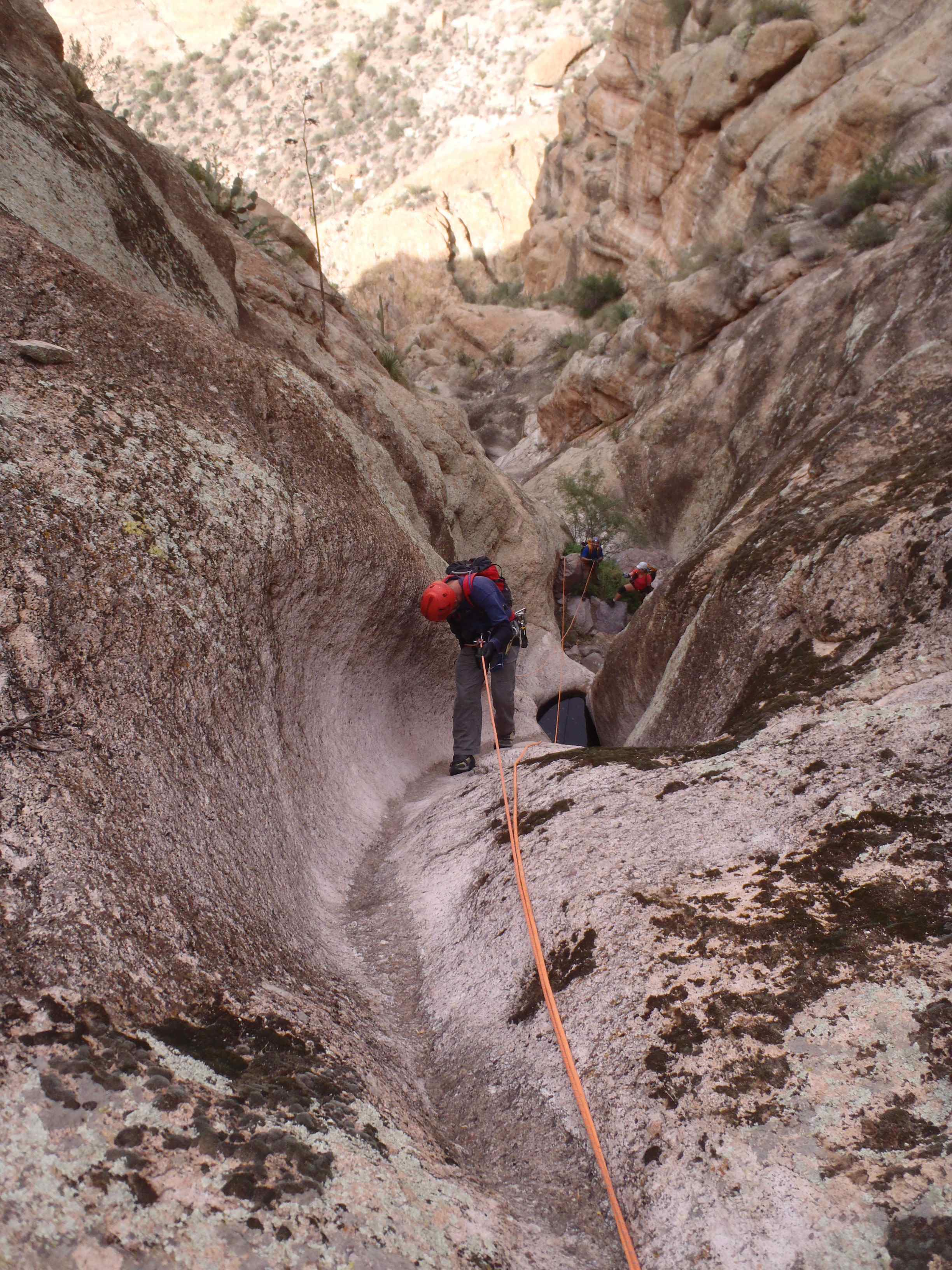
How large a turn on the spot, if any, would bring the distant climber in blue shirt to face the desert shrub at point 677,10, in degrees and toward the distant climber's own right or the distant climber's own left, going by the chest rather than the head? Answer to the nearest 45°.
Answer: approximately 135° to the distant climber's own left

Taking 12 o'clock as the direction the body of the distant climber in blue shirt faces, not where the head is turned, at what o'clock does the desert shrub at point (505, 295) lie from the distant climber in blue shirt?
The desert shrub is roughly at 6 o'clock from the distant climber in blue shirt.

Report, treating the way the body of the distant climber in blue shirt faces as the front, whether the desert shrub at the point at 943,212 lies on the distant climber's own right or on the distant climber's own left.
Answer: on the distant climber's own left

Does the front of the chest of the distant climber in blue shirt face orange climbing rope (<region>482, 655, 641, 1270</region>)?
yes

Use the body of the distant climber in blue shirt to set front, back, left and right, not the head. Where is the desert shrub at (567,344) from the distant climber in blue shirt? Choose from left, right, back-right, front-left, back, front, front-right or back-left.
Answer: back

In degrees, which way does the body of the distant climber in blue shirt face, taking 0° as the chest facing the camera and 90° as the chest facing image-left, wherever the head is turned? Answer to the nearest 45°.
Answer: approximately 0°

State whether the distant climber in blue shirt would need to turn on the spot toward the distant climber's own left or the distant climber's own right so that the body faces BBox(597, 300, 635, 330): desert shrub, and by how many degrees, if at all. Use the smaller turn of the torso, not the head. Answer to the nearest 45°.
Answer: approximately 180°

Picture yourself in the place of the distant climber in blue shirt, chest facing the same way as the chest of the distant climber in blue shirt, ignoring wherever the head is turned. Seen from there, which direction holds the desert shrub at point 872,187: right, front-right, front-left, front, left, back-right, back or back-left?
left

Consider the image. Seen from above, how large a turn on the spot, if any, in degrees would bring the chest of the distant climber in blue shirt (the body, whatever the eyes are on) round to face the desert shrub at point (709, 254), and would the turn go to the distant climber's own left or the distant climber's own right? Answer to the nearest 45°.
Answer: approximately 135° to the distant climber's own left

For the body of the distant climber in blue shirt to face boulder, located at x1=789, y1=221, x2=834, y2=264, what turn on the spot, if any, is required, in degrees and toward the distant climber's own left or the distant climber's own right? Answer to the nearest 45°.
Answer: approximately 90° to the distant climber's own left

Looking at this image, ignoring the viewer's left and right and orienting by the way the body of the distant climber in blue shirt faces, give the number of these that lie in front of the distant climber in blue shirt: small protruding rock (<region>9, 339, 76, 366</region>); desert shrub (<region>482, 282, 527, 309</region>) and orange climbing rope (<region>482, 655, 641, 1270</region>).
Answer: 2

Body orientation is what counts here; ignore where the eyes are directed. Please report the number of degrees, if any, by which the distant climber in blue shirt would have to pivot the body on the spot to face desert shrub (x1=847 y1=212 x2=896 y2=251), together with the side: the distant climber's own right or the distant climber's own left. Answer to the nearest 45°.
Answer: approximately 90° to the distant climber's own left
